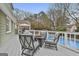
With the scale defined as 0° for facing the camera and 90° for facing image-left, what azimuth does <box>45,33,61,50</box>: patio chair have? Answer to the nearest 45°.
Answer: approximately 90°
